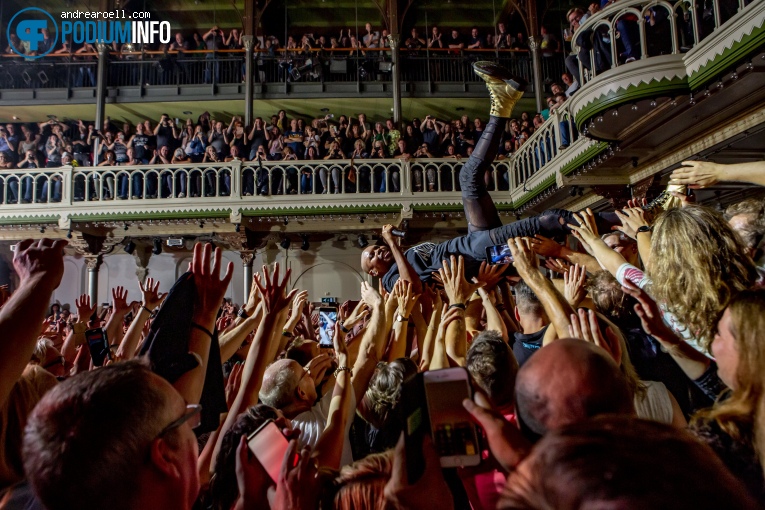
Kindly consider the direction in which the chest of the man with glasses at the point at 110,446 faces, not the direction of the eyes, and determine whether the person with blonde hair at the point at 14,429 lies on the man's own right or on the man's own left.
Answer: on the man's own left

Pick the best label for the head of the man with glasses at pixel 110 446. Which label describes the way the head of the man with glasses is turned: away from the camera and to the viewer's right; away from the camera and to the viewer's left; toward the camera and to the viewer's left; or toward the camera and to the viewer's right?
away from the camera and to the viewer's right

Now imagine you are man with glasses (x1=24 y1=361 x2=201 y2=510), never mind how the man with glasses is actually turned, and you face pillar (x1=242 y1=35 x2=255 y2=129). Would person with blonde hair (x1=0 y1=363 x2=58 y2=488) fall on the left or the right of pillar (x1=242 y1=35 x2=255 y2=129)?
left

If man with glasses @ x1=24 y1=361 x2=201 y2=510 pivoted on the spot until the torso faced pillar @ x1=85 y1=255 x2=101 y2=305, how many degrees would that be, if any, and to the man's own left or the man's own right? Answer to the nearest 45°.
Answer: approximately 45° to the man's own left

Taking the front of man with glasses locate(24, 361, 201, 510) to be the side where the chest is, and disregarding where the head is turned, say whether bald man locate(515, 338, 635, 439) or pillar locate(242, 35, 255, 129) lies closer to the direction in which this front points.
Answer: the pillar

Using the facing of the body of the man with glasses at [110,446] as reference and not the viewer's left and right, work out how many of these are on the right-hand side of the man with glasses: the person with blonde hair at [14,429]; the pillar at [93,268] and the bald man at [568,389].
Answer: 1

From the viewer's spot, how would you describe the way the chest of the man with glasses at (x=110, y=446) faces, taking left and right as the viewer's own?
facing away from the viewer and to the right of the viewer

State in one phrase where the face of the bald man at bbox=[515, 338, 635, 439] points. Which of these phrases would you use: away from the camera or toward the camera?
away from the camera

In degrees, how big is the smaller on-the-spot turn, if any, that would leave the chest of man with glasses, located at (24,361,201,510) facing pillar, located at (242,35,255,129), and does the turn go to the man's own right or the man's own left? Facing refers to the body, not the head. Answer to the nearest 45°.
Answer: approximately 45° to the man's own left

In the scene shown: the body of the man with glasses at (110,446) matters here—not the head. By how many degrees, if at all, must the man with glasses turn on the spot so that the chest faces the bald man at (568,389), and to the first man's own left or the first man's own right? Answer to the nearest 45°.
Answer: approximately 90° to the first man's own right

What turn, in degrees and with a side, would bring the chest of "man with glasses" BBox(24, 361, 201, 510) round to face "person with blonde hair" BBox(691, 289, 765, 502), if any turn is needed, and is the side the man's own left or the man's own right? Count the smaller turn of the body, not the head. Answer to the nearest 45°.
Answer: approximately 90° to the man's own right
